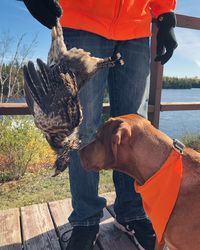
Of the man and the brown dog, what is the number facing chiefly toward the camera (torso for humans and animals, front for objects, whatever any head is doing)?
1

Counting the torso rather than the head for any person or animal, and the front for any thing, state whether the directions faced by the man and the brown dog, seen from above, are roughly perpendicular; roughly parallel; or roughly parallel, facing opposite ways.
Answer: roughly perpendicular

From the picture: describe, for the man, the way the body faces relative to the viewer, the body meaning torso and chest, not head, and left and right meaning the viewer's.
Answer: facing the viewer

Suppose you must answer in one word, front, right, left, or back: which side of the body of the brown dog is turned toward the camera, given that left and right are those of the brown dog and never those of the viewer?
left

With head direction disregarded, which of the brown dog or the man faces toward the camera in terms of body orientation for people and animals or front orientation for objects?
the man
